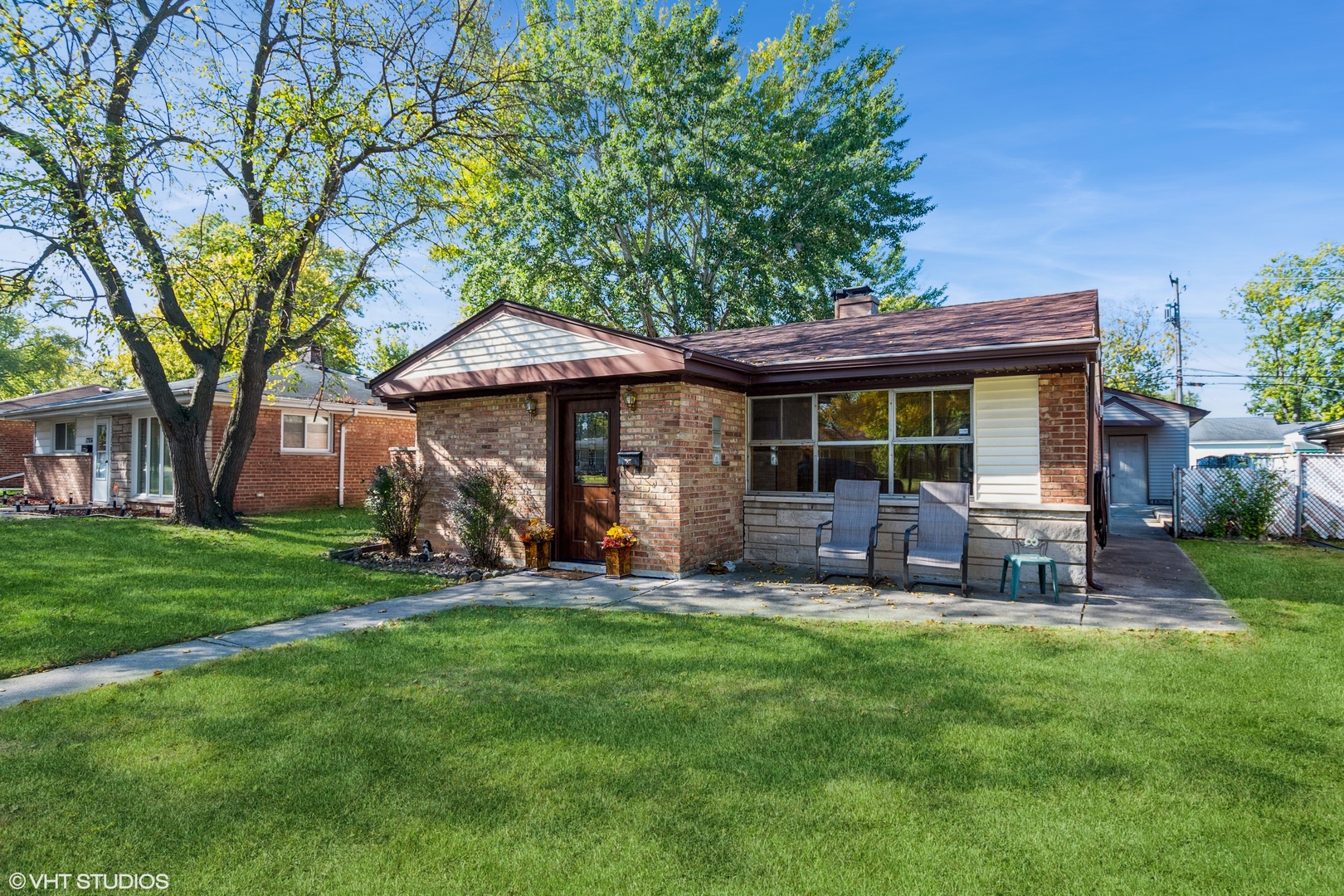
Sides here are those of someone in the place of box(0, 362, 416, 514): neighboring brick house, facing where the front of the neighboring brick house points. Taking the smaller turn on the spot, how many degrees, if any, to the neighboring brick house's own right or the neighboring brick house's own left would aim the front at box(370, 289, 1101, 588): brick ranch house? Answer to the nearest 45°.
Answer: approximately 45° to the neighboring brick house's own left

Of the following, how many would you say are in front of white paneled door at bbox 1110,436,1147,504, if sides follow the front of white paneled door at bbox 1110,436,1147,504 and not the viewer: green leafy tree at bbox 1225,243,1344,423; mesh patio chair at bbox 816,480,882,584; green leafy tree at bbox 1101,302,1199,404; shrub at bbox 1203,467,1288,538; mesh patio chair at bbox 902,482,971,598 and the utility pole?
3

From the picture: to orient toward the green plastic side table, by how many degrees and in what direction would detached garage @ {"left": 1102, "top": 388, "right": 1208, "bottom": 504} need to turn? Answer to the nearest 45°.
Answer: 0° — it already faces it

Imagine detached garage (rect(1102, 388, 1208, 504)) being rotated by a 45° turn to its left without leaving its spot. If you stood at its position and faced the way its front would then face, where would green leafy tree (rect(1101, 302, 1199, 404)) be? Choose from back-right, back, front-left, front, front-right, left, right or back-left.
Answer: back-left

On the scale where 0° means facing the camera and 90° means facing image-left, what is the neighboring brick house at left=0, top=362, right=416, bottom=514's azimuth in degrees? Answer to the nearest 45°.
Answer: approximately 45°

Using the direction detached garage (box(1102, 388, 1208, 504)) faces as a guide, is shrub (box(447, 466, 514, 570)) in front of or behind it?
in front

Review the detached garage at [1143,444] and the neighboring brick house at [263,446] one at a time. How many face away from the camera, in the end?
0

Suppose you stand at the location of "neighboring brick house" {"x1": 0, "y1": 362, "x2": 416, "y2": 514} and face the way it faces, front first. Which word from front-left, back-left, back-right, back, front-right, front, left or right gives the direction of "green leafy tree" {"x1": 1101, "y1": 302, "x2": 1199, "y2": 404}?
back-left

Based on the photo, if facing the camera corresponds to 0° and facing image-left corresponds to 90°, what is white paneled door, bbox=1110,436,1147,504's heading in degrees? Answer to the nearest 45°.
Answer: approximately 0°

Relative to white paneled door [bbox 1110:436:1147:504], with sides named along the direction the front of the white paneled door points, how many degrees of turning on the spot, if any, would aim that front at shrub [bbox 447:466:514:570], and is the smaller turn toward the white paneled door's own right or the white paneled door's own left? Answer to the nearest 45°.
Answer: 0° — it already faces it

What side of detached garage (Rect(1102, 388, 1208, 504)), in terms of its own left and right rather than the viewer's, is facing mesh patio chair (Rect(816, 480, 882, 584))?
front
